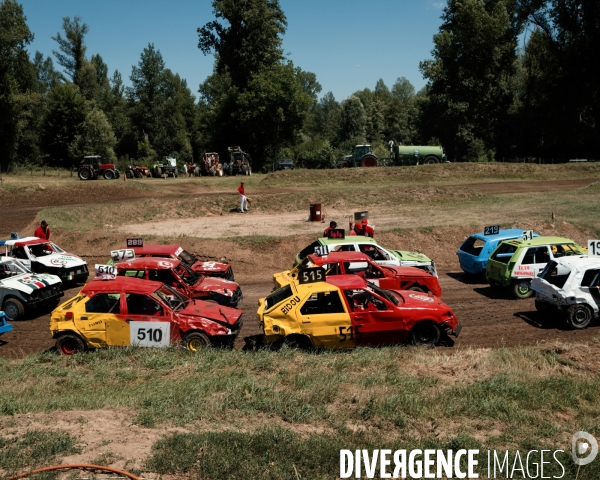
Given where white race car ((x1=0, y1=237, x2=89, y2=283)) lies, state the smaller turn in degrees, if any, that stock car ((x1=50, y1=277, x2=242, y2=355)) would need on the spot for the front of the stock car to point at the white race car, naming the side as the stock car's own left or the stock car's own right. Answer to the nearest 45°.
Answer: approximately 90° to the stock car's own left

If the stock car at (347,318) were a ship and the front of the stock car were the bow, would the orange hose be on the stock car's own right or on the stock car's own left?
on the stock car's own right

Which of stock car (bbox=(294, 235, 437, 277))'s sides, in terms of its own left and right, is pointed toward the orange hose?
right

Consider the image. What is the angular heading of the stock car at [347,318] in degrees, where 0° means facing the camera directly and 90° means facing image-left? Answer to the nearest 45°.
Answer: approximately 270°

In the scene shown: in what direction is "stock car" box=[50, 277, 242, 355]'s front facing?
to the viewer's right

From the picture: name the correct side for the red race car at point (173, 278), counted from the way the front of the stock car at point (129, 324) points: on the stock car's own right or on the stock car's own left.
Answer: on the stock car's own left

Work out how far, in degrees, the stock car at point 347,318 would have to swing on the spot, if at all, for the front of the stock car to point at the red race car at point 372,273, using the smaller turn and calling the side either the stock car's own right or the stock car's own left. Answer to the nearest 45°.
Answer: approximately 90° to the stock car's own left

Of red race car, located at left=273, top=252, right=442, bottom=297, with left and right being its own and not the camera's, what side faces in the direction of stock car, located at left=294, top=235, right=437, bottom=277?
left

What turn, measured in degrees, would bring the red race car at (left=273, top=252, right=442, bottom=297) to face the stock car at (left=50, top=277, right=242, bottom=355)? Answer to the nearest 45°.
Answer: approximately 135° to its right

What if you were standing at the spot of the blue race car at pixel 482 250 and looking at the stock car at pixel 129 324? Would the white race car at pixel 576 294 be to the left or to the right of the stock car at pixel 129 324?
left

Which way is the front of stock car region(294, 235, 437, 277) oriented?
to the viewer's right

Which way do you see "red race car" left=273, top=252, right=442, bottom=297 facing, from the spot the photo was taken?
facing to the right of the viewer
